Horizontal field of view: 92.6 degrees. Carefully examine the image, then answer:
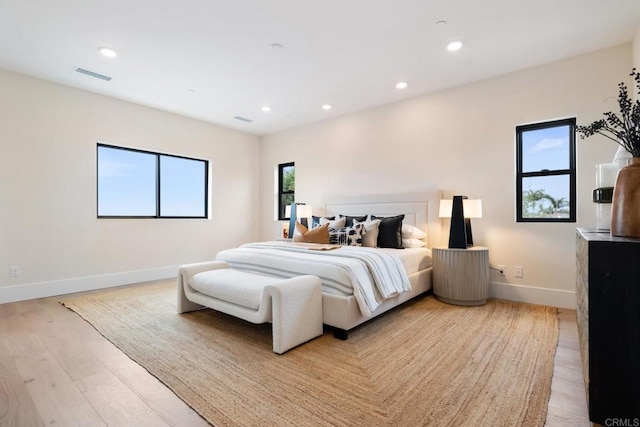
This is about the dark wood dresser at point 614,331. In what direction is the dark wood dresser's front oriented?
to the viewer's left

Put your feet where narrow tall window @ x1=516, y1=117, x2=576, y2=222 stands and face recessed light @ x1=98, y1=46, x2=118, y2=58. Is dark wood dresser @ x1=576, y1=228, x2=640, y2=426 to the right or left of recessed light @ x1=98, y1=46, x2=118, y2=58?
left

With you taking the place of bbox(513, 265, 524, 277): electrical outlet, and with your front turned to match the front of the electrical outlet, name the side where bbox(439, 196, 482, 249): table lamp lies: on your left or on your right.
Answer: on your right

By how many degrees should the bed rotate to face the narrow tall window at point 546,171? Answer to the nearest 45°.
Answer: approximately 135° to its left

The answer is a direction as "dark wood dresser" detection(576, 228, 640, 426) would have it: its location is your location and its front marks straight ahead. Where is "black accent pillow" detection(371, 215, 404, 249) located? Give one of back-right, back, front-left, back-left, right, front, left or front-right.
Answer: front-right

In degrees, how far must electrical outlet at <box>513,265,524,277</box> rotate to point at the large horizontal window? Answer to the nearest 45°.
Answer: approximately 90° to its right

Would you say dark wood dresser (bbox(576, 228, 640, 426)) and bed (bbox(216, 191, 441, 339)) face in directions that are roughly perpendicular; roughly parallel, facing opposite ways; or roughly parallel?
roughly perpendicular

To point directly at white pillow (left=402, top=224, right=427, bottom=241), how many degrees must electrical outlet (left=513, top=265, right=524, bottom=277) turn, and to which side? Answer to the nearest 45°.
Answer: approximately 90° to its right

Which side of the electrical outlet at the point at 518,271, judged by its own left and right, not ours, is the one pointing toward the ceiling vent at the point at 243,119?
right

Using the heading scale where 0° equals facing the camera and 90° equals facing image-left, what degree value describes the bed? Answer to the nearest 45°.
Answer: approximately 45°

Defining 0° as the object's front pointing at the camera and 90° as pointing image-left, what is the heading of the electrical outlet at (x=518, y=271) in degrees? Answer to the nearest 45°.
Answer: approximately 0°

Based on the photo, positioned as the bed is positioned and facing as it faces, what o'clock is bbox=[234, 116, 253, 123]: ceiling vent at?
The ceiling vent is roughly at 3 o'clock from the bed.

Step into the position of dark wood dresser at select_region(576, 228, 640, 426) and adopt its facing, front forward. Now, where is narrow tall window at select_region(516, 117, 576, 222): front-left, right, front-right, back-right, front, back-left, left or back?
right

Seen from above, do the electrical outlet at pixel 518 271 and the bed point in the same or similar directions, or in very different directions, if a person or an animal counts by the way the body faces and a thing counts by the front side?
same or similar directions

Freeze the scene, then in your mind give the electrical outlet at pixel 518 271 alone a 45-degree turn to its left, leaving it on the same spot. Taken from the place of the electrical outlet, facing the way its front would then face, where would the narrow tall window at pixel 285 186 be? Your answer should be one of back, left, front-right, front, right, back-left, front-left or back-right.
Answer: back-right

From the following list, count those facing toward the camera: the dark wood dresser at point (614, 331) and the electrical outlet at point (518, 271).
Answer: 1

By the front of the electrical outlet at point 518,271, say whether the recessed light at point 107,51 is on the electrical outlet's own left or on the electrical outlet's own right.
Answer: on the electrical outlet's own right

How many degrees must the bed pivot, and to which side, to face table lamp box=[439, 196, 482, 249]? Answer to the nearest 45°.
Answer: approximately 135° to its left

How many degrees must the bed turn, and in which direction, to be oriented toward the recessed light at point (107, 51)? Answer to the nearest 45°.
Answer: approximately 45° to its right
